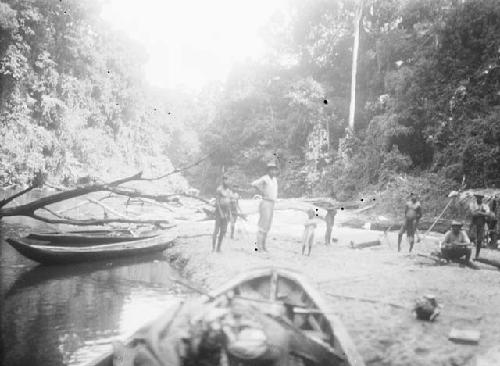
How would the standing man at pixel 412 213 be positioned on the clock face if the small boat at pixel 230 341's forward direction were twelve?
The standing man is roughly at 1 o'clock from the small boat.

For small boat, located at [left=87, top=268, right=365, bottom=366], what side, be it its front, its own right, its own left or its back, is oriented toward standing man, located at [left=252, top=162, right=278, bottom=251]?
front

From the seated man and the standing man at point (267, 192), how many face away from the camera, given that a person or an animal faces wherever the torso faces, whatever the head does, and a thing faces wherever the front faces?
0

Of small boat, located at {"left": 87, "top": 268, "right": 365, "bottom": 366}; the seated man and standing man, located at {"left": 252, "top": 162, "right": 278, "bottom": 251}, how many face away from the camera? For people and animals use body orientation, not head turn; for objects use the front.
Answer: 1

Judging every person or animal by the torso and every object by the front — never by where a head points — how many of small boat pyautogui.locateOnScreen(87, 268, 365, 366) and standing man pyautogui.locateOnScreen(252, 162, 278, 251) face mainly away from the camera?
1

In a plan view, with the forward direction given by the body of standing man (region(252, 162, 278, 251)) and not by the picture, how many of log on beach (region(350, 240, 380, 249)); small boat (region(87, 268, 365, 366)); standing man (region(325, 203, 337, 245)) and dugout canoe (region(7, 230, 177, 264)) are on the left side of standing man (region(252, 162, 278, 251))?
2

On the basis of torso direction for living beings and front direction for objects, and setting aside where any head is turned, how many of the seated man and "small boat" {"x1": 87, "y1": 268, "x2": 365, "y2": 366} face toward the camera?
1

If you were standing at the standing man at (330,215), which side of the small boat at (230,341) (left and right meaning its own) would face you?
front

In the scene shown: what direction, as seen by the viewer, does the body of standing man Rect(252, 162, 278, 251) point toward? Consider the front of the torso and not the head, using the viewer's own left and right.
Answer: facing the viewer and to the right of the viewer

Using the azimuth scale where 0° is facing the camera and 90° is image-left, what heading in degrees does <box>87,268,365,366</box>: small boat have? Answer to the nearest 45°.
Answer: approximately 180°

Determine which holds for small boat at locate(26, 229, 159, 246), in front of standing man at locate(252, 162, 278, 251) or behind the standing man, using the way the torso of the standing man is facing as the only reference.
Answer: behind

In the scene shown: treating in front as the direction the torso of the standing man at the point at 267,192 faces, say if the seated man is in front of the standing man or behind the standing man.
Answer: in front

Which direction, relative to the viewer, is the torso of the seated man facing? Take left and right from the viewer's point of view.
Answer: facing the viewer

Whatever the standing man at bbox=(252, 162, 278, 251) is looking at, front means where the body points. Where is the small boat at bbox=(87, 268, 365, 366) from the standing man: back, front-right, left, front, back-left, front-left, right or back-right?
front-right
